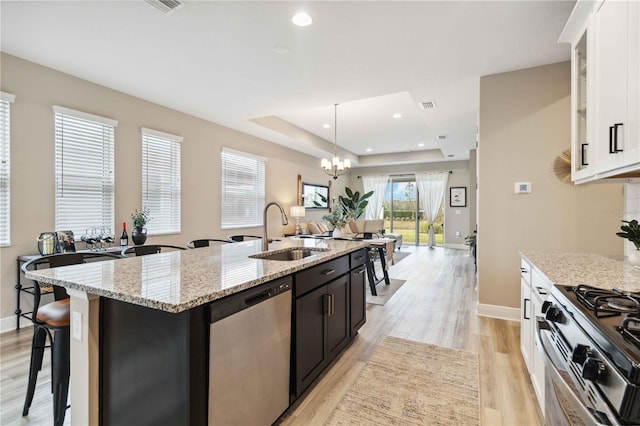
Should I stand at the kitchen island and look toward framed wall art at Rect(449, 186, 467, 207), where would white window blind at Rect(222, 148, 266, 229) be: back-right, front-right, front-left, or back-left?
front-left

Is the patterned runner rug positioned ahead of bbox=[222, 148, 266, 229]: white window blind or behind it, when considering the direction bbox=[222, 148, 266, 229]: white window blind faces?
ahead

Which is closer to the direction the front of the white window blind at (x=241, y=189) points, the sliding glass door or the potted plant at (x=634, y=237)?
the potted plant

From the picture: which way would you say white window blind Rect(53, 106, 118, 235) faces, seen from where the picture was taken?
facing the viewer and to the right of the viewer

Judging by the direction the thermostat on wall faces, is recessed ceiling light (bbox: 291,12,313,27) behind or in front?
in front

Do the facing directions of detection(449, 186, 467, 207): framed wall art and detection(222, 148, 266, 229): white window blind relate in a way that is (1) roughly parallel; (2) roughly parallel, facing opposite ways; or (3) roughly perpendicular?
roughly perpendicular

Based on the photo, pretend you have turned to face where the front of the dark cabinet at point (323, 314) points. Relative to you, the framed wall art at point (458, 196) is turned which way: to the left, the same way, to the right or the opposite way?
to the right

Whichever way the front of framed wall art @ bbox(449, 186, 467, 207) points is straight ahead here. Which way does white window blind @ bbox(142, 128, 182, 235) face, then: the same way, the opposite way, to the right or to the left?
to the left

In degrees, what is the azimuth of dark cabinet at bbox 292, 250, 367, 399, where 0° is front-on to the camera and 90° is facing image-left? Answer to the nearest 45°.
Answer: approximately 315°

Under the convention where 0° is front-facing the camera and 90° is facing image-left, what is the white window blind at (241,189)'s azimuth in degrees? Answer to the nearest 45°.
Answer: approximately 315°

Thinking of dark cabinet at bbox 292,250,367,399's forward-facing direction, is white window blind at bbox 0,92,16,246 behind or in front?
behind

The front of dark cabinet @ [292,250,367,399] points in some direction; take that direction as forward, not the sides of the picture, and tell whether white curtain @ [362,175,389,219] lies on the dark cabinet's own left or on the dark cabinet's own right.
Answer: on the dark cabinet's own left

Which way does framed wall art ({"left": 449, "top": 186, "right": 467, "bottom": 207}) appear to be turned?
toward the camera

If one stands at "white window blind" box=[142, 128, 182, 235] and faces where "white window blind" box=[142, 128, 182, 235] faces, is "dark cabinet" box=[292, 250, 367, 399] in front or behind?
in front
